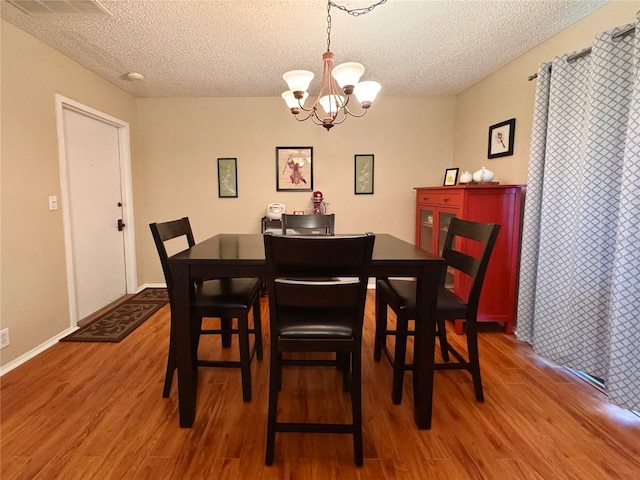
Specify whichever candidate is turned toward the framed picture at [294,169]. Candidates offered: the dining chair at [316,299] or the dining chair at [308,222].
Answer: the dining chair at [316,299]

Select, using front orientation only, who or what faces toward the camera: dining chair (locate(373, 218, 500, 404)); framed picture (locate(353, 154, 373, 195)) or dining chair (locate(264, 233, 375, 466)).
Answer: the framed picture

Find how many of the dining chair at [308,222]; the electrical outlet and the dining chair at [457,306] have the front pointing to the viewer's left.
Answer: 1

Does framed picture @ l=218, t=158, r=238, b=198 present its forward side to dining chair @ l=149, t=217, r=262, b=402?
yes

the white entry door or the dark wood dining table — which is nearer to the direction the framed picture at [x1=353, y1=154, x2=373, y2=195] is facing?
the dark wood dining table

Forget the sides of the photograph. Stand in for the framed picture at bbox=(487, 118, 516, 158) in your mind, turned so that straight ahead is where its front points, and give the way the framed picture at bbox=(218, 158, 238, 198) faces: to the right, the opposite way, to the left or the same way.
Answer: to the left

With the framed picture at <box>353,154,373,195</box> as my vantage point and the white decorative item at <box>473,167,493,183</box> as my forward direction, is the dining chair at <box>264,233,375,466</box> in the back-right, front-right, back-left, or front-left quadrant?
front-right

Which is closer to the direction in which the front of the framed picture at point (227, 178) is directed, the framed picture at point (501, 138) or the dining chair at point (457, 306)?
the dining chair

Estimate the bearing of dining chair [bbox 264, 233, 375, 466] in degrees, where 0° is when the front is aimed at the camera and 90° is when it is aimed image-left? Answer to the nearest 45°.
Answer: approximately 180°

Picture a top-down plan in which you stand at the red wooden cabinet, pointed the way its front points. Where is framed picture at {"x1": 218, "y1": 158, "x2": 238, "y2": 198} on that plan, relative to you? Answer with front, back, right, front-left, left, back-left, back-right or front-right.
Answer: front-right

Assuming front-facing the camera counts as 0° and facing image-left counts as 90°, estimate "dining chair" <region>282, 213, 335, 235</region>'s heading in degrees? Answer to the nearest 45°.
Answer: approximately 0°

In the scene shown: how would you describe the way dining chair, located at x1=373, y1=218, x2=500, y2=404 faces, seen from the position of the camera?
facing to the left of the viewer

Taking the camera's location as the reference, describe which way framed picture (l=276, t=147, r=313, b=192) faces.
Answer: facing the viewer

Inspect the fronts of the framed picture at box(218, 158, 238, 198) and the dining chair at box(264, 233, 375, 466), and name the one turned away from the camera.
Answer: the dining chair

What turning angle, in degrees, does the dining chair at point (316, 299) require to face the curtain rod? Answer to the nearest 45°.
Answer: approximately 45° to its right

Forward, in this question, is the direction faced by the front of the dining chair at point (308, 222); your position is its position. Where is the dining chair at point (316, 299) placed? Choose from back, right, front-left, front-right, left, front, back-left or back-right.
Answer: front

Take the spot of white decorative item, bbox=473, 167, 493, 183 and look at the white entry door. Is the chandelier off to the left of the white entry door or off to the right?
left

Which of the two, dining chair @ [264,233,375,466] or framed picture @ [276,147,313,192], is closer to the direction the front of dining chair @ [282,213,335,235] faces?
the dining chair

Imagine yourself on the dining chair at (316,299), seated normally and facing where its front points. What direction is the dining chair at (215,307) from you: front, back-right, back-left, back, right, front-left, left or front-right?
front-left

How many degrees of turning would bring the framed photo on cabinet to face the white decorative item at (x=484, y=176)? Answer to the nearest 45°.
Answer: approximately 45° to its left
